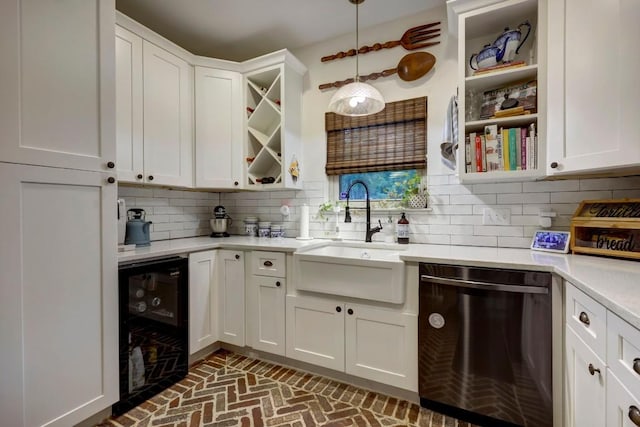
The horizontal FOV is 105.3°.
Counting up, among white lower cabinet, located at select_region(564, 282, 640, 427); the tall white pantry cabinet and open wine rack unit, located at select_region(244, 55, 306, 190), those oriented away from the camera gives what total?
0

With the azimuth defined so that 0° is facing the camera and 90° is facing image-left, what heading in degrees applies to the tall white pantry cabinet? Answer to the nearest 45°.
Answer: approximately 315°

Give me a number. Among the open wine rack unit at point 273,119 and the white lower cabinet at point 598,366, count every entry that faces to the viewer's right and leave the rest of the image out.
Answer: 0

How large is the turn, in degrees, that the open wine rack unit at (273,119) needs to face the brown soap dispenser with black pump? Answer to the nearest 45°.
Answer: approximately 90° to its left

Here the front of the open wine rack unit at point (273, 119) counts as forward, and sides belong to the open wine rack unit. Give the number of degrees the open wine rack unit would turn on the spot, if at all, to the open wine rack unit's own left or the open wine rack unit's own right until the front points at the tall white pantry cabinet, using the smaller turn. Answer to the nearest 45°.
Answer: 0° — it already faces it

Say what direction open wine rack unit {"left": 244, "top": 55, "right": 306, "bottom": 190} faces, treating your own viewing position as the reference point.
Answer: facing the viewer and to the left of the viewer

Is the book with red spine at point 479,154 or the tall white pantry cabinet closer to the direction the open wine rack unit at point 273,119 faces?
the tall white pantry cabinet
